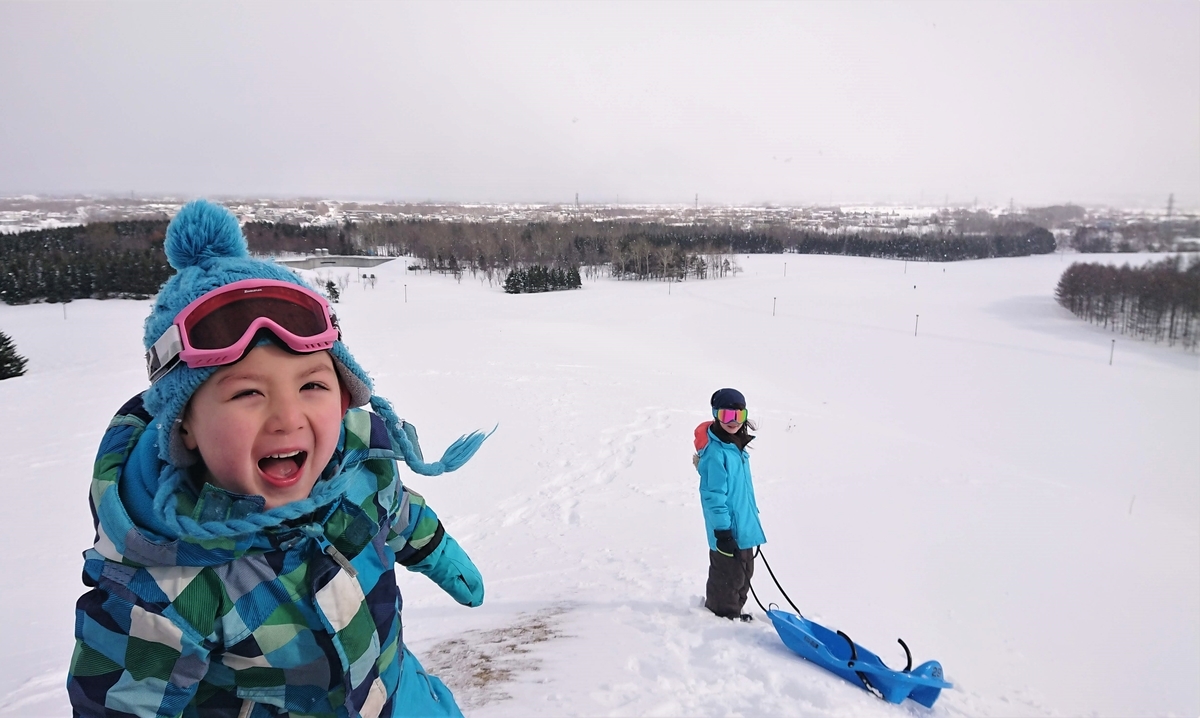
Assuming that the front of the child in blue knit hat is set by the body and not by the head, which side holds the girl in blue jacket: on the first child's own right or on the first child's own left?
on the first child's own left

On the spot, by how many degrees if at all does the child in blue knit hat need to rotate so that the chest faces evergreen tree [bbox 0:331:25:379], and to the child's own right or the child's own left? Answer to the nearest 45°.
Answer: approximately 135° to the child's own left

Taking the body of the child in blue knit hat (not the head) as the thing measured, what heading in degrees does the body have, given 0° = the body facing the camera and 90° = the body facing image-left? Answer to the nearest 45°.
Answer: approximately 315°
